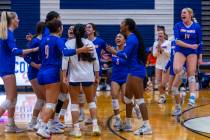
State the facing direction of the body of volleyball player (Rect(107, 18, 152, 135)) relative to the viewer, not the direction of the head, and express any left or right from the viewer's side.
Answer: facing to the left of the viewer

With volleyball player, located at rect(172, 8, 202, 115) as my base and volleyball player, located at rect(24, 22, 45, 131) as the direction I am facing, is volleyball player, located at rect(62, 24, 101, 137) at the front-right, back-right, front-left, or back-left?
front-left

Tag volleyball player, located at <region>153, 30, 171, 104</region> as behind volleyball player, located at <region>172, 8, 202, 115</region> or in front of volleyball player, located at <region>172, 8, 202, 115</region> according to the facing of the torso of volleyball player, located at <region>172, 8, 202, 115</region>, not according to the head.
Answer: behind

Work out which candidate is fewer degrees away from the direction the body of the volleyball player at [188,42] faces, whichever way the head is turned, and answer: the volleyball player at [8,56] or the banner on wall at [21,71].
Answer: the volleyball player

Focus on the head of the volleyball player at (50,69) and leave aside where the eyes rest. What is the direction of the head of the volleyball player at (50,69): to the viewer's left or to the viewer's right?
to the viewer's right

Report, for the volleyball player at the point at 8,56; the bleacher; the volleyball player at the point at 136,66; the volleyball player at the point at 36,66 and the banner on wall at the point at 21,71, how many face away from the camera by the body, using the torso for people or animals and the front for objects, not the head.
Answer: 0

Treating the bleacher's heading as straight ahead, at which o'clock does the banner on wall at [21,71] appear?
The banner on wall is roughly at 2 o'clock from the bleacher.

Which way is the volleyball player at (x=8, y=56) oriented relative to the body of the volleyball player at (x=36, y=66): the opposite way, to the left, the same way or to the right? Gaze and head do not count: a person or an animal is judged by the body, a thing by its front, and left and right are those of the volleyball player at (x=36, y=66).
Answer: the same way

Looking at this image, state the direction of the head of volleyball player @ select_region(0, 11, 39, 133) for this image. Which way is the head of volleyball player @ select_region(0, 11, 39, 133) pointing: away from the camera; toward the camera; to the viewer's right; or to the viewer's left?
to the viewer's right

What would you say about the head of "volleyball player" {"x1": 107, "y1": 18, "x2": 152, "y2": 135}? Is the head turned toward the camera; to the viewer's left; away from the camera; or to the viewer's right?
to the viewer's left

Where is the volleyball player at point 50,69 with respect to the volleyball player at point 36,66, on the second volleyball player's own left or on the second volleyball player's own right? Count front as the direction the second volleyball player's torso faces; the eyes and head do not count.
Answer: on the second volleyball player's own right

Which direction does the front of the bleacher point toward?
toward the camera

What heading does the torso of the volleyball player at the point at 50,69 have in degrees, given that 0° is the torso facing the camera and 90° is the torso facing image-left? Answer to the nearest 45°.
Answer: approximately 225°

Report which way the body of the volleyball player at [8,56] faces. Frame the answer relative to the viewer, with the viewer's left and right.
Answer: facing to the right of the viewer

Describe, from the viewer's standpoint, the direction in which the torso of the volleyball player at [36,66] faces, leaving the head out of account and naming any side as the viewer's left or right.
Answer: facing to the right of the viewer
